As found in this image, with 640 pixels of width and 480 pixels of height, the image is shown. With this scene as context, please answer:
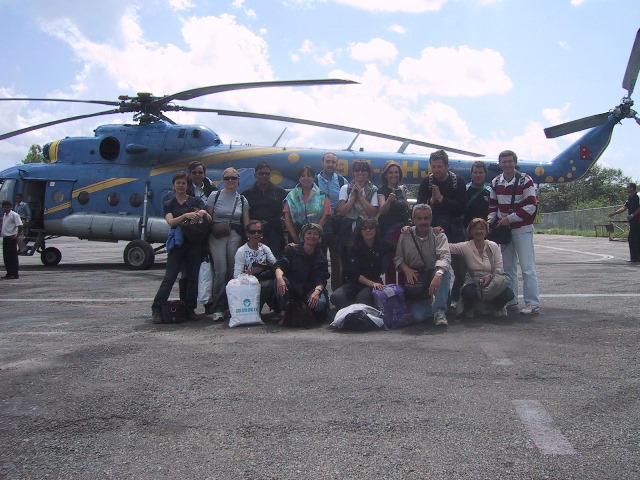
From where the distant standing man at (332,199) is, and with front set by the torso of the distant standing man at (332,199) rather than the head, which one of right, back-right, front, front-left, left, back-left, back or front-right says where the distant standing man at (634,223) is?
back-left

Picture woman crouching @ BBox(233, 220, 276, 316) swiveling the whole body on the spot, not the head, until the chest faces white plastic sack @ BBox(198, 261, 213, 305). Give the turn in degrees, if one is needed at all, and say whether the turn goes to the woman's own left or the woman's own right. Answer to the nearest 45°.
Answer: approximately 90° to the woman's own right

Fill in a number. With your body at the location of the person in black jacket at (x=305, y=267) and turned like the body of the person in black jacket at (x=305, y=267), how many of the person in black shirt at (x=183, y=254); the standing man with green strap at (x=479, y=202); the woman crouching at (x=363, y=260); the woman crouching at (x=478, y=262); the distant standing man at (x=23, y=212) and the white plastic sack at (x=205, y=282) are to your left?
3

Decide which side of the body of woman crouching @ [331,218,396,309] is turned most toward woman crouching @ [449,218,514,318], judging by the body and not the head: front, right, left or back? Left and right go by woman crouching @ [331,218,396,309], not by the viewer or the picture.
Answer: left

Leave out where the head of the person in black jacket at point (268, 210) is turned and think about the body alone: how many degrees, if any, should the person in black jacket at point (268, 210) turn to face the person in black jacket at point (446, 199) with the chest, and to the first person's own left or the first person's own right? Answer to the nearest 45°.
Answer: approximately 90° to the first person's own left

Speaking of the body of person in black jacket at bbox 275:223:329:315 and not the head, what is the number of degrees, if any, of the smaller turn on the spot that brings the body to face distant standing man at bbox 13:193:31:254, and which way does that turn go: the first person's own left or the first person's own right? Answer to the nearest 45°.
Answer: approximately 135° to the first person's own right

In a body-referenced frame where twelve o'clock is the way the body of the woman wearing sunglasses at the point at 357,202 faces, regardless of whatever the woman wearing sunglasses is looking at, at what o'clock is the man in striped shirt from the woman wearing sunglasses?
The man in striped shirt is roughly at 9 o'clock from the woman wearing sunglasses.

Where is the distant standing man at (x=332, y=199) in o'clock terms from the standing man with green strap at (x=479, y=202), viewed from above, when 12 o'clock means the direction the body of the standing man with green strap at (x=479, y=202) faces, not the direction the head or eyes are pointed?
the distant standing man at (x=332, y=199) is roughly at 3 o'clock from the standing man with green strap at (x=479, y=202).
